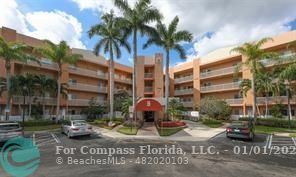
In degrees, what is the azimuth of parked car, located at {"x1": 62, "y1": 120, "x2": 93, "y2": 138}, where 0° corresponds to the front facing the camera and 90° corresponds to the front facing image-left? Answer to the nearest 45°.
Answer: approximately 135°

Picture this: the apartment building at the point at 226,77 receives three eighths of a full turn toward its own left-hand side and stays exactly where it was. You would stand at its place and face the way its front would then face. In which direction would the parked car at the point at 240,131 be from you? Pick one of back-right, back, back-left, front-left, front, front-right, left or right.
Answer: right

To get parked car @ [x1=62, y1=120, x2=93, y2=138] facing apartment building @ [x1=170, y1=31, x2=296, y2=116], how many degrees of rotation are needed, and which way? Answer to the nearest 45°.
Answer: approximately 90° to its right

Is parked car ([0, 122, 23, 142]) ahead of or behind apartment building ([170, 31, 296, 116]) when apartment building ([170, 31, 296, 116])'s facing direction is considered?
ahead

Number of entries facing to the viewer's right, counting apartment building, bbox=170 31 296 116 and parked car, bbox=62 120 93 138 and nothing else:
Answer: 0

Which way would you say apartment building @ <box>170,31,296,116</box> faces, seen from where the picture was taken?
facing the viewer and to the left of the viewer

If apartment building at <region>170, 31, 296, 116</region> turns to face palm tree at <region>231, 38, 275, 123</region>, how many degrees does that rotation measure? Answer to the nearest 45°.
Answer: approximately 45° to its left

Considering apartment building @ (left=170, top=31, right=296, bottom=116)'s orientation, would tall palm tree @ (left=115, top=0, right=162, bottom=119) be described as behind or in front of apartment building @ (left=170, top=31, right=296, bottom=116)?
in front

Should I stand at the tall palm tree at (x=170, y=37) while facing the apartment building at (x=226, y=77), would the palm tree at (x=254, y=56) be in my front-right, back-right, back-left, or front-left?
front-right

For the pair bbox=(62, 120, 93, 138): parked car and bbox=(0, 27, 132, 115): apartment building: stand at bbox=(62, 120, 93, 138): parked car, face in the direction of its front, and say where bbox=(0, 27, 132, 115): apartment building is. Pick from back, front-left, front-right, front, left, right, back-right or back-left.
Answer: front-right
